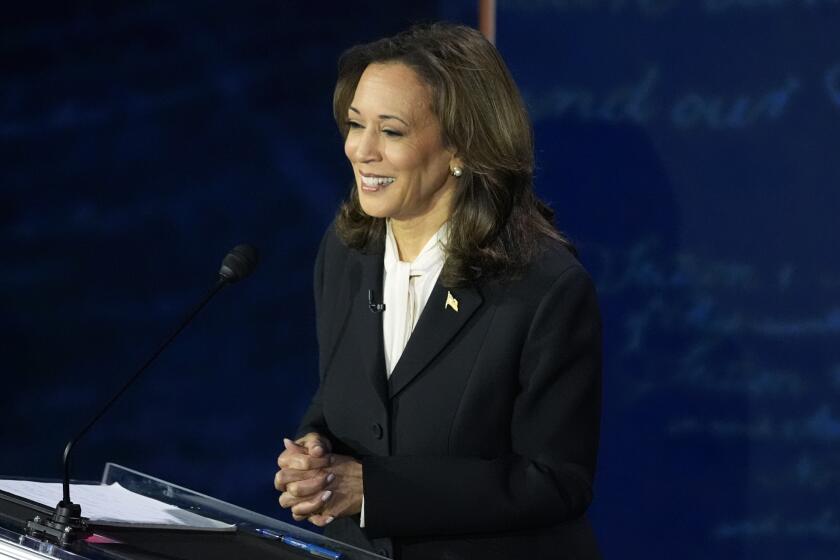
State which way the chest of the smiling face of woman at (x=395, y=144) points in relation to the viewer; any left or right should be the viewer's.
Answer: facing the viewer and to the left of the viewer

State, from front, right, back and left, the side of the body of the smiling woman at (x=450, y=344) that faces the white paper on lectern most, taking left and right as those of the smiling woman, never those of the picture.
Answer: front

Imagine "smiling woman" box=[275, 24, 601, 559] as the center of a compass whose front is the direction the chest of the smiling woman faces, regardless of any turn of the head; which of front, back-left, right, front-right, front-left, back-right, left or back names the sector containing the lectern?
front
